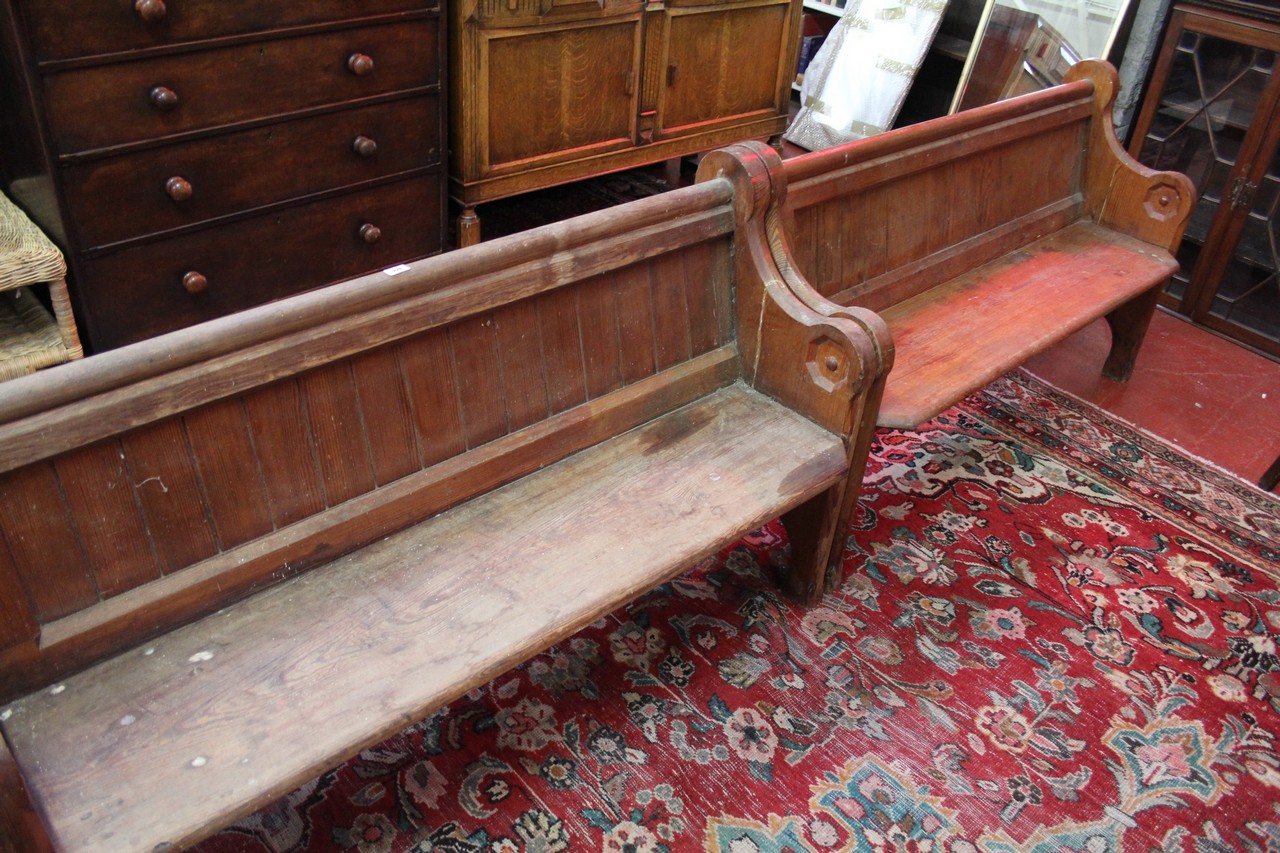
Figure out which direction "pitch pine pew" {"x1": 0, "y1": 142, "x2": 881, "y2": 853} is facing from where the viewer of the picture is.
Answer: facing the viewer and to the right of the viewer

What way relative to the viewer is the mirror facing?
toward the camera

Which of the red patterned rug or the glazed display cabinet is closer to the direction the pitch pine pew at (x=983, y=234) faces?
the red patterned rug

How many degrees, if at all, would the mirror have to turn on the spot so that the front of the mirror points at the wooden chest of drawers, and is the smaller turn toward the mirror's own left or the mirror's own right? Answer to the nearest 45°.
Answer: approximately 45° to the mirror's own right

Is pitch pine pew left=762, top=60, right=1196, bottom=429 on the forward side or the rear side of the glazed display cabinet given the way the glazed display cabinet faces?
on the forward side

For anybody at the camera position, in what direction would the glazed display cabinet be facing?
facing the viewer and to the left of the viewer

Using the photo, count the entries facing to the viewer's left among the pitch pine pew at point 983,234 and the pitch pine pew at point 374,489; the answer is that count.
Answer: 0

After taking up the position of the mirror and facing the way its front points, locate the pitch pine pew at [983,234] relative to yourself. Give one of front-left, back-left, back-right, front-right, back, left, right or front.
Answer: front

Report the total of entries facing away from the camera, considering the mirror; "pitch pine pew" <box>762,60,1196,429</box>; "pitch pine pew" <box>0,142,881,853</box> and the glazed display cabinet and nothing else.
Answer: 0

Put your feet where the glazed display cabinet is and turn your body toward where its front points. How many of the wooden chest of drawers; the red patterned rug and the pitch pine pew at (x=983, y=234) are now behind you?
0

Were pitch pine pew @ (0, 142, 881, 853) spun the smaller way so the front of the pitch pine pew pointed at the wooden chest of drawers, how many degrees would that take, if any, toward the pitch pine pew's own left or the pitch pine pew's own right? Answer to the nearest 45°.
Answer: approximately 135° to the pitch pine pew's own left

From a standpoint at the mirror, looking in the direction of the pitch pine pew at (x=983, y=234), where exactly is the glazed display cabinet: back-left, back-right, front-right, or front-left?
front-left

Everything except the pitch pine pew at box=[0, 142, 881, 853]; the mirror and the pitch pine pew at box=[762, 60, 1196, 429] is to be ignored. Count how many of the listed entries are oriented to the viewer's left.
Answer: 0

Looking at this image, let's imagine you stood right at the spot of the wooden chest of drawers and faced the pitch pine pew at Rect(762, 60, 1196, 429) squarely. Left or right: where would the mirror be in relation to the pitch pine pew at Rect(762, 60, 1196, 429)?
left

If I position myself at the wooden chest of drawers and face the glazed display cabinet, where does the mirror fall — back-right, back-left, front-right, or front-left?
front-left

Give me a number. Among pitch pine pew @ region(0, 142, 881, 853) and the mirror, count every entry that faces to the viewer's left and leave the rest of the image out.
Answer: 0

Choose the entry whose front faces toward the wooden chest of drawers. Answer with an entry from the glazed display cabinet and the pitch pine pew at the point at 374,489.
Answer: the glazed display cabinet

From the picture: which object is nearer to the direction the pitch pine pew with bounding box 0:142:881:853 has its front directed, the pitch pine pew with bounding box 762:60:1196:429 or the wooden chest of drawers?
the pitch pine pew
